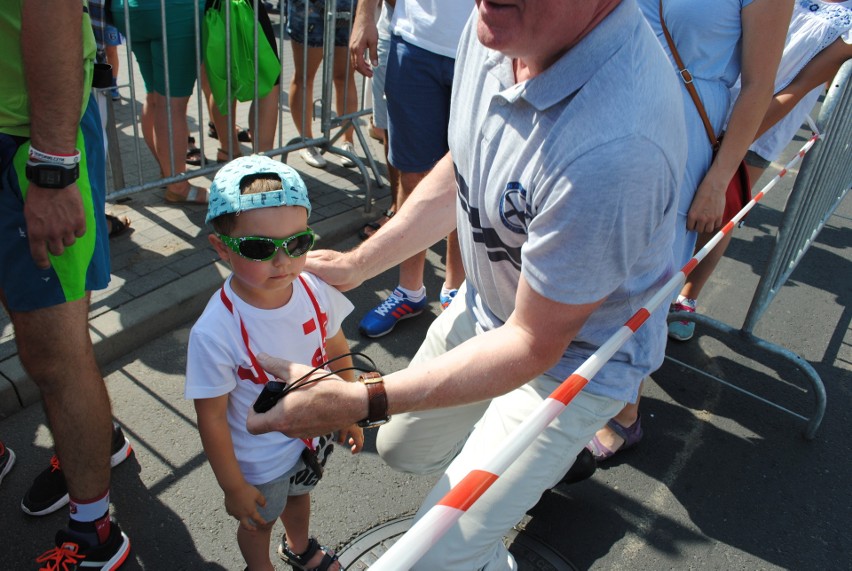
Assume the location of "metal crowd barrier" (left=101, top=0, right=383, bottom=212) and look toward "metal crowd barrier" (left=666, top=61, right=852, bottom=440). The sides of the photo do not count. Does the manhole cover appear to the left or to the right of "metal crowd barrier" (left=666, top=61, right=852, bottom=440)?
right

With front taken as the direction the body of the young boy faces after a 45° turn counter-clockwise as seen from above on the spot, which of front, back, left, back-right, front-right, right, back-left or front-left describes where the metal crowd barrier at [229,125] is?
left

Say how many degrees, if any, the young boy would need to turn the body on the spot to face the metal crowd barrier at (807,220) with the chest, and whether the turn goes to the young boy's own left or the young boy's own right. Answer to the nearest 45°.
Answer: approximately 90° to the young boy's own left
